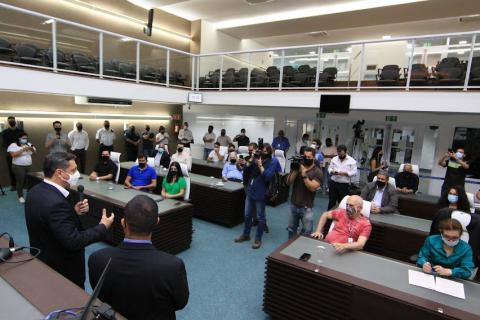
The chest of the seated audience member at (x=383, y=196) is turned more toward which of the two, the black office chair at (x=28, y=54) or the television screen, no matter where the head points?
the black office chair

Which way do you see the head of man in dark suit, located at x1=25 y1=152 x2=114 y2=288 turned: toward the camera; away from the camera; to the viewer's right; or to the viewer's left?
to the viewer's right

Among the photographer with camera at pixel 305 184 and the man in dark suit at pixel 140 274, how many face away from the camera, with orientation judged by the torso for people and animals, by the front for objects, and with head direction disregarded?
1

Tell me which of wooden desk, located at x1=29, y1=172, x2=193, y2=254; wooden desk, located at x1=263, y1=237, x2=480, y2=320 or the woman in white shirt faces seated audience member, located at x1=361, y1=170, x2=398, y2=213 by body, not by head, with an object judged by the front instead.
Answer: the woman in white shirt

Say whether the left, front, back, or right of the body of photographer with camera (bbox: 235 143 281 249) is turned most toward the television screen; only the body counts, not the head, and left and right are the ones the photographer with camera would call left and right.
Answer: back

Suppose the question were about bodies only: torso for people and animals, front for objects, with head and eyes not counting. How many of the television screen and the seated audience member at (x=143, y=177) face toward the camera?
2

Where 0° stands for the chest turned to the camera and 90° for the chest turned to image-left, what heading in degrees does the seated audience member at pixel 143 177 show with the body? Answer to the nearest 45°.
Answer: approximately 0°

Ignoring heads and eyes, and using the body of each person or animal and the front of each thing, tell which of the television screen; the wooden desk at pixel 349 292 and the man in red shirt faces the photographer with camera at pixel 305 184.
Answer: the television screen
